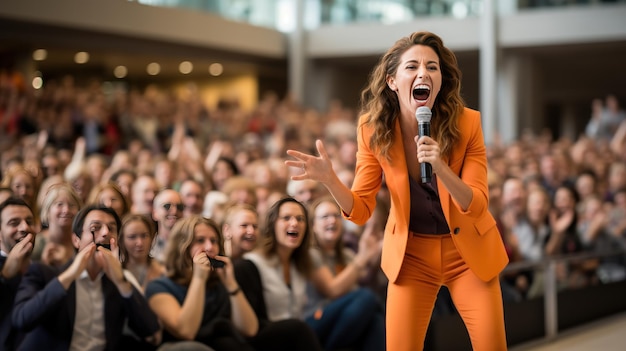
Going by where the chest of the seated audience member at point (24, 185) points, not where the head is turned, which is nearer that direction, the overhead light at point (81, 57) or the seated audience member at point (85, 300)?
the seated audience member

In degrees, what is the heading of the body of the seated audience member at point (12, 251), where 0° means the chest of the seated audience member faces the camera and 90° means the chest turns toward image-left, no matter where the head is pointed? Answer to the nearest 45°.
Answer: approximately 315°

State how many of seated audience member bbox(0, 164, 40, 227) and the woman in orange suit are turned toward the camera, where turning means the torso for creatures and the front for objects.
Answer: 2

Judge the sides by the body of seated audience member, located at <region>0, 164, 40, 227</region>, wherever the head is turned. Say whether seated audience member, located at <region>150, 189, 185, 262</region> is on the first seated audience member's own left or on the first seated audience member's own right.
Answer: on the first seated audience member's own left

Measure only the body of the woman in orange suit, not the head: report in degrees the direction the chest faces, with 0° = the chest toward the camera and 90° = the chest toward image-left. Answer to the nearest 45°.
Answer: approximately 0°

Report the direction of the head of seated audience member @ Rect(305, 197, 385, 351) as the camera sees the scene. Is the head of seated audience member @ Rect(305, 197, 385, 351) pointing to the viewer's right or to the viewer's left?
to the viewer's right
